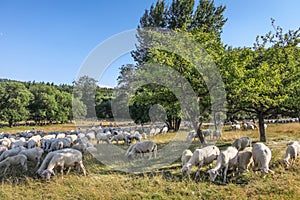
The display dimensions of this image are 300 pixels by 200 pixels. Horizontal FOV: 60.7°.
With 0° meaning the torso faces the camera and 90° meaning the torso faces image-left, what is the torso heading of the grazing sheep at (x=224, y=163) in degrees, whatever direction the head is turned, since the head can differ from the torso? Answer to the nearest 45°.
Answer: approximately 45°

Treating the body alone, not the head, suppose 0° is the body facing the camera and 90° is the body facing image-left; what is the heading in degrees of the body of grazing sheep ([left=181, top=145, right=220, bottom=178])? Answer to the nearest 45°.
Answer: approximately 45°

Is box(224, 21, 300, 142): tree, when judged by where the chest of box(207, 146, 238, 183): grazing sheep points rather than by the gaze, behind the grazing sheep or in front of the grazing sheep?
behind

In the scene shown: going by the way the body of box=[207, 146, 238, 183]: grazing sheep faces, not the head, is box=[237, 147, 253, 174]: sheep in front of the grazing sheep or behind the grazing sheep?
behind

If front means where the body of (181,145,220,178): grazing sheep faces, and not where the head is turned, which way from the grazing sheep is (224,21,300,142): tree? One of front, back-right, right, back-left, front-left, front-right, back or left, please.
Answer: back

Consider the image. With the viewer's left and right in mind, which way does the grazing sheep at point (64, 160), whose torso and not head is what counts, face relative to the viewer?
facing to the left of the viewer

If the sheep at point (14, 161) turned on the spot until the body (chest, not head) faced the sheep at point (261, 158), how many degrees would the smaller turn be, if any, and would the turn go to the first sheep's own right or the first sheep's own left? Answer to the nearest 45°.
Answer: approximately 135° to the first sheep's own left

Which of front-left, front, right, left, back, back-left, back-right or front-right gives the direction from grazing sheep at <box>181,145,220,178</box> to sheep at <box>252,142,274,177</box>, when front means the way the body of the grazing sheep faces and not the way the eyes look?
back-left

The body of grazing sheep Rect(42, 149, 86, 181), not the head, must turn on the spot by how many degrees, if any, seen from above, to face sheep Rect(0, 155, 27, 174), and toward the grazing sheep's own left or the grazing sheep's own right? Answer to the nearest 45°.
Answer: approximately 45° to the grazing sheep's own right

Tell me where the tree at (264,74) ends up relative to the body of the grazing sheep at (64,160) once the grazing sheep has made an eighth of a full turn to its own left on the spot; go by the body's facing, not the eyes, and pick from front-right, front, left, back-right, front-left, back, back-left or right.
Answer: back-left

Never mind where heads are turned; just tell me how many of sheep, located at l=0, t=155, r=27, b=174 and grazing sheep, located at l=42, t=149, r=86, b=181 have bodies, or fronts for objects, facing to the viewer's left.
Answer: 2

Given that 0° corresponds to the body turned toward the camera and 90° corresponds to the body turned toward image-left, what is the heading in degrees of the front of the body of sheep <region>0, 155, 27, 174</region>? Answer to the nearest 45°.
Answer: approximately 90°
